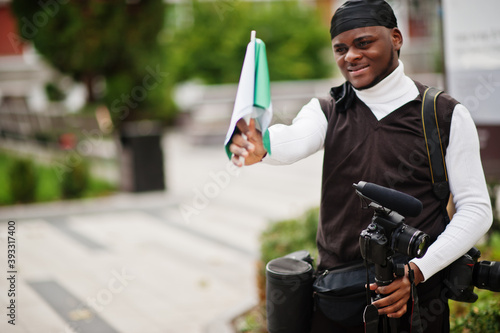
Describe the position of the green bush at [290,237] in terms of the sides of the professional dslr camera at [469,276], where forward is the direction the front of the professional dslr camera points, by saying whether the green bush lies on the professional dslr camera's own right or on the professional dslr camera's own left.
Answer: on the professional dslr camera's own left

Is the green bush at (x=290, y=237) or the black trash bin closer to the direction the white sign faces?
the green bush

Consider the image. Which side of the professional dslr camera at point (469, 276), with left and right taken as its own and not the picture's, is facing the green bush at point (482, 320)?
left

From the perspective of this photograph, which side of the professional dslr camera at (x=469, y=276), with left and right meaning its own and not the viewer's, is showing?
right

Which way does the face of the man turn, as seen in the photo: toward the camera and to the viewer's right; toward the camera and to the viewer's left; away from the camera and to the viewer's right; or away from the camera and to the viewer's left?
toward the camera and to the viewer's left

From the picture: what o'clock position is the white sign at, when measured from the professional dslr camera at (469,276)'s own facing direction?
The white sign is roughly at 9 o'clock from the professional dslr camera.

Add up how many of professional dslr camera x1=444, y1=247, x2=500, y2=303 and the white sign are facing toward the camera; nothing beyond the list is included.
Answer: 1

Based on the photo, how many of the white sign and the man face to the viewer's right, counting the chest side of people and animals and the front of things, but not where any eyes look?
0

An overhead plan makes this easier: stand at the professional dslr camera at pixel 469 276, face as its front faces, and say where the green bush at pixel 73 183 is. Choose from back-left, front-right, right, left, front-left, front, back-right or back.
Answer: back-left

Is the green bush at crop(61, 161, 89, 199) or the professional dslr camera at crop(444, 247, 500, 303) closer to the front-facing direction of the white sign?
the professional dslr camera

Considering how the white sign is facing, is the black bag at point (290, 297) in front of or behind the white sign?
in front

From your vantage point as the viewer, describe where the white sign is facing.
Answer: facing the viewer

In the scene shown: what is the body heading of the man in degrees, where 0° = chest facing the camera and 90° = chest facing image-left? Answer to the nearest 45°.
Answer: approximately 45°

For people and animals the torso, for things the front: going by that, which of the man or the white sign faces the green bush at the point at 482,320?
the white sign
